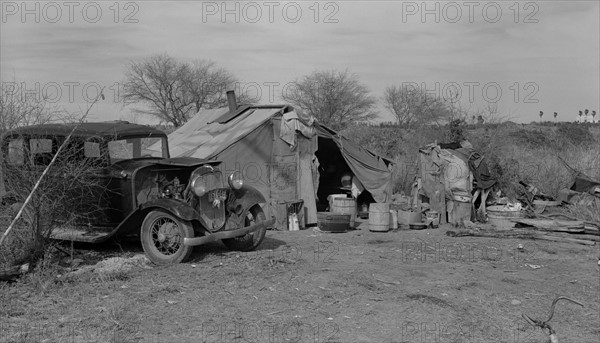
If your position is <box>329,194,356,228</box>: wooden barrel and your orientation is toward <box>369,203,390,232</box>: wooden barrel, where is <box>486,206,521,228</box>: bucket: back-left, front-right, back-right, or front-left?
front-left

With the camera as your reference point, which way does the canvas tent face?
facing the viewer and to the right of the viewer

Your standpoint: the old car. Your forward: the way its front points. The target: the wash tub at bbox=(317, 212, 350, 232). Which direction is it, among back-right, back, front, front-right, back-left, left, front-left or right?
left

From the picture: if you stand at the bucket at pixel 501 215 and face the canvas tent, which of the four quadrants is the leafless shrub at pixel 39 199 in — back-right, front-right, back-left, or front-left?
front-left

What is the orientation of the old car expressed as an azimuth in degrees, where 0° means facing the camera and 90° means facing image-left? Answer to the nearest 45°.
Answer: approximately 315°

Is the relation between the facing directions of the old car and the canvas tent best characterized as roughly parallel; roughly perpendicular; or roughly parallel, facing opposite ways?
roughly parallel

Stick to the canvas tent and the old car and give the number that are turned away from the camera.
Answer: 0

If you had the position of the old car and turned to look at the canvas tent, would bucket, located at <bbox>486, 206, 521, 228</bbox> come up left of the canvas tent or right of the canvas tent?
right

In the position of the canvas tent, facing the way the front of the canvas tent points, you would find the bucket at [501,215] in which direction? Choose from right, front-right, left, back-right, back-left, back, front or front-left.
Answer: front-left

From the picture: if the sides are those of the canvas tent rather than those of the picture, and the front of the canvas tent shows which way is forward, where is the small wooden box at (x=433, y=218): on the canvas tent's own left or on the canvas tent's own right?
on the canvas tent's own left

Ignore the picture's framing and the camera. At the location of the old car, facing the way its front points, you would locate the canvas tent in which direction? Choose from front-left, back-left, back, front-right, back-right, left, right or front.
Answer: left

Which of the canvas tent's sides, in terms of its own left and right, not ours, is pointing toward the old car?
right

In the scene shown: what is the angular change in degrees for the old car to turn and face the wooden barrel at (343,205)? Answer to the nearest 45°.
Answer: approximately 90° to its left

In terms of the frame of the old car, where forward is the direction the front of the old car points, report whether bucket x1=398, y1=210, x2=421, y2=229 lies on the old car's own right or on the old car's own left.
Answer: on the old car's own left

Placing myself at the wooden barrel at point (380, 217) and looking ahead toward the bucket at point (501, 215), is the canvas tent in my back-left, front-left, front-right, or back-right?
back-left
